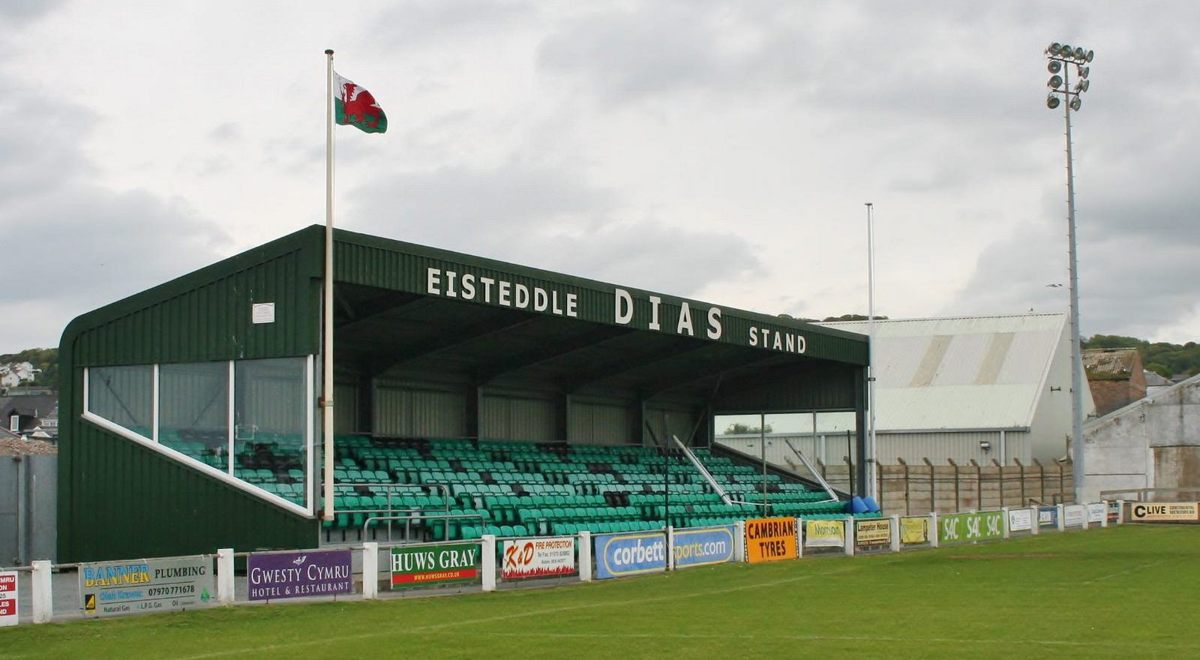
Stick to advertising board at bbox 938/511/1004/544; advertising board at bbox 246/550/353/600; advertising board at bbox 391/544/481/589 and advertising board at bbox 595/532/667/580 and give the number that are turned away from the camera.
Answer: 0

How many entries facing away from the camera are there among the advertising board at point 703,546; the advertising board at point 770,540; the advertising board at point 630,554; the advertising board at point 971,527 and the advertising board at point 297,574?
0

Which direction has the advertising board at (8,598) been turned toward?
toward the camera

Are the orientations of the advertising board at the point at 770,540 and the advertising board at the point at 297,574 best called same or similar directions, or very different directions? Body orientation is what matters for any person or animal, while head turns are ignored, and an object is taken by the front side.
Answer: same or similar directions

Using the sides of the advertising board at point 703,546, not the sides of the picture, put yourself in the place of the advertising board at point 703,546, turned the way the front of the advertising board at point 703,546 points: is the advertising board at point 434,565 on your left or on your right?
on your right

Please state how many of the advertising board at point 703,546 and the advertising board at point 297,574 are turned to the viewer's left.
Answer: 0

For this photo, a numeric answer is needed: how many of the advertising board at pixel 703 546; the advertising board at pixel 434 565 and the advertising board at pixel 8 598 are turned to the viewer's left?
0

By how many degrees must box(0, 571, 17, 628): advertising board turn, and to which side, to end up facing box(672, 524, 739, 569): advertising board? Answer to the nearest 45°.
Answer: approximately 135° to its left

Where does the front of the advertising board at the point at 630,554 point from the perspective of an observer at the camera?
facing the viewer and to the right of the viewer

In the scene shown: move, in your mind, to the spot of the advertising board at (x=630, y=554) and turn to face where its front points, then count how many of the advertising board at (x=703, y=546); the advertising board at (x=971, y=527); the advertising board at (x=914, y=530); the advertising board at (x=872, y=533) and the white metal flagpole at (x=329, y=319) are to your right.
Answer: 1

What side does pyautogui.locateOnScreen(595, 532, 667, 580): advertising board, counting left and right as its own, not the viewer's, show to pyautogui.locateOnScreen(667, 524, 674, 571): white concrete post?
left

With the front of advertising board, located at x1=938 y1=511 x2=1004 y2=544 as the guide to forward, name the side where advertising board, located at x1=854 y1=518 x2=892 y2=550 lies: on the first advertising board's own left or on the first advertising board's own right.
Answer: on the first advertising board's own right

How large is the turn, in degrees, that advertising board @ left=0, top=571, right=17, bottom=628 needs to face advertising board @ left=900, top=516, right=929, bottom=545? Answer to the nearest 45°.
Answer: approximately 135° to its left

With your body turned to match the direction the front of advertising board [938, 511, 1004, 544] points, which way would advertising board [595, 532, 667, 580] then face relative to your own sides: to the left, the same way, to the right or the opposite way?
the same way
